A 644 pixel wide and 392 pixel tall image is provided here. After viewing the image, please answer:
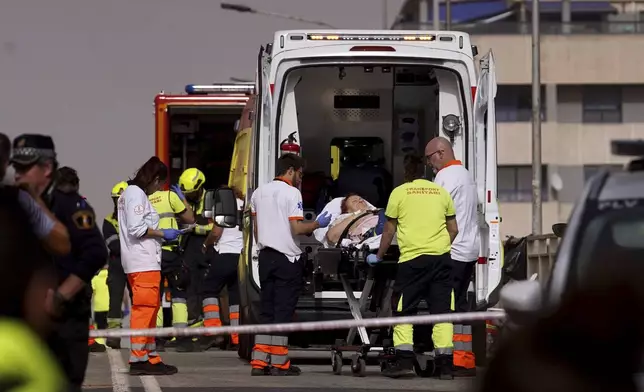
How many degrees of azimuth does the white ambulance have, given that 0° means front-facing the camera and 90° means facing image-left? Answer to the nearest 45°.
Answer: approximately 180°

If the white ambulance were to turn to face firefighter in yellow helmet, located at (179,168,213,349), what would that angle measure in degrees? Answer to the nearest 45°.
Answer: approximately 45° to its left

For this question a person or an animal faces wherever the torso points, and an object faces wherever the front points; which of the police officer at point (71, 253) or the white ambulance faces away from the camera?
the white ambulance

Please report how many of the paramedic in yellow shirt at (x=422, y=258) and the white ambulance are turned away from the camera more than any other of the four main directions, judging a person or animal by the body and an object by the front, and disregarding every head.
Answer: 2

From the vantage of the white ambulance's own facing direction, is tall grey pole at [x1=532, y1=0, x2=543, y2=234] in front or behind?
in front
